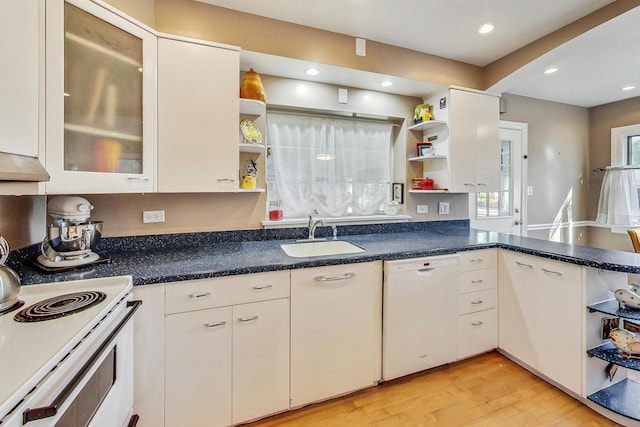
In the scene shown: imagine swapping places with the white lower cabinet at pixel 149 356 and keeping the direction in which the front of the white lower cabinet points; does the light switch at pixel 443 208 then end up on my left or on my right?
on my left

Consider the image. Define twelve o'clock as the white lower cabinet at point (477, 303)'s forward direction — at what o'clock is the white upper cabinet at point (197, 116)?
The white upper cabinet is roughly at 3 o'clock from the white lower cabinet.

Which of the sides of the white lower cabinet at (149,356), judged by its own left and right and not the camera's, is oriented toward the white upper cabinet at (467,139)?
left

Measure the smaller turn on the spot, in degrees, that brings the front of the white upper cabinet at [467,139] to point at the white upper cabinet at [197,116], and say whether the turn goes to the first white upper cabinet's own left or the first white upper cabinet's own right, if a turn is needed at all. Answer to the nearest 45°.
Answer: approximately 90° to the first white upper cabinet's own right

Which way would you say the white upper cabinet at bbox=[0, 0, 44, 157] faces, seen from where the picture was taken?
facing to the right of the viewer

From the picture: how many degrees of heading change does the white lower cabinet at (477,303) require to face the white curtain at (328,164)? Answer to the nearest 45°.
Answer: approximately 135° to its right

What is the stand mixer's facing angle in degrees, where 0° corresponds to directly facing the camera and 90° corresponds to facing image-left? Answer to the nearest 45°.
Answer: approximately 315°

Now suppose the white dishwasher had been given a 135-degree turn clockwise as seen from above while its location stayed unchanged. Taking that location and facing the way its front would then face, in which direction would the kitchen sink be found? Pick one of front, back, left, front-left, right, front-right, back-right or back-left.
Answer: front

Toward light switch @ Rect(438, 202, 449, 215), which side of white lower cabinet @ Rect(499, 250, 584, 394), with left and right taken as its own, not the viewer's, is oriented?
right

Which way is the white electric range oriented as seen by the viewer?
to the viewer's right
